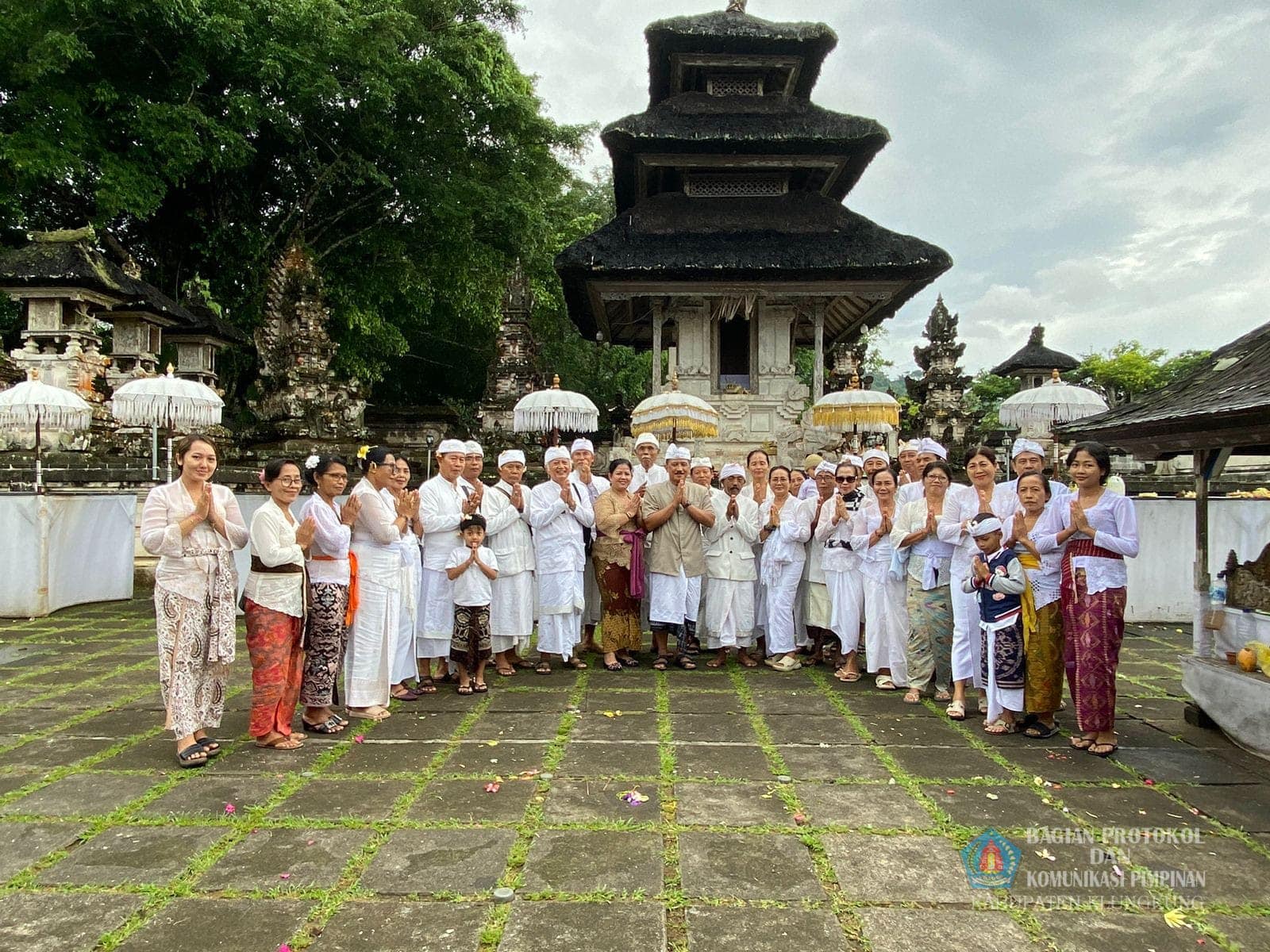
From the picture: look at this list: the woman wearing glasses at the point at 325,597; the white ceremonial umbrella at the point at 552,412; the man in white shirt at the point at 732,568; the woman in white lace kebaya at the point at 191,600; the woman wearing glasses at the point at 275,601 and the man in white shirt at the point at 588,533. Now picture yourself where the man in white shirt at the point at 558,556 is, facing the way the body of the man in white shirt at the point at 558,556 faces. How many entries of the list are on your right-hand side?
3

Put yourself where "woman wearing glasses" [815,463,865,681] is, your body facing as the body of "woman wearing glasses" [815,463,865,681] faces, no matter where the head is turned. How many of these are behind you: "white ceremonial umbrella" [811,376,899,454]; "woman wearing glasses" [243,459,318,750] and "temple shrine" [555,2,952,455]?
2

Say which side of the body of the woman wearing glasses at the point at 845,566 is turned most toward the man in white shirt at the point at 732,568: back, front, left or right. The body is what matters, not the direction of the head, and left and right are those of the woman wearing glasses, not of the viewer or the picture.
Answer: right

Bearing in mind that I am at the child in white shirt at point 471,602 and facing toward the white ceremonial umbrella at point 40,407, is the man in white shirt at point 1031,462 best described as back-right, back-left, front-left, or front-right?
back-right

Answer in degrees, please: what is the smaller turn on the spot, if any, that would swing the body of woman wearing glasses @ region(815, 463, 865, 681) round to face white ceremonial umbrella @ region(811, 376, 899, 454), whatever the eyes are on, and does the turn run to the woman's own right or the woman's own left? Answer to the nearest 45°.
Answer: approximately 180°

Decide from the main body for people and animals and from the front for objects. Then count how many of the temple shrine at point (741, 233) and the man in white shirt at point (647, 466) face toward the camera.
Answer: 2

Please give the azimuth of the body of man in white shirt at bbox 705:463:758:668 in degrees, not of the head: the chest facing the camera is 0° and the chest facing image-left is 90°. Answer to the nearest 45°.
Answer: approximately 0°

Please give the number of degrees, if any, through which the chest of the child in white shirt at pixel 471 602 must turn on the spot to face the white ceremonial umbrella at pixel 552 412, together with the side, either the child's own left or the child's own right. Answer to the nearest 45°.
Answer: approximately 180°
